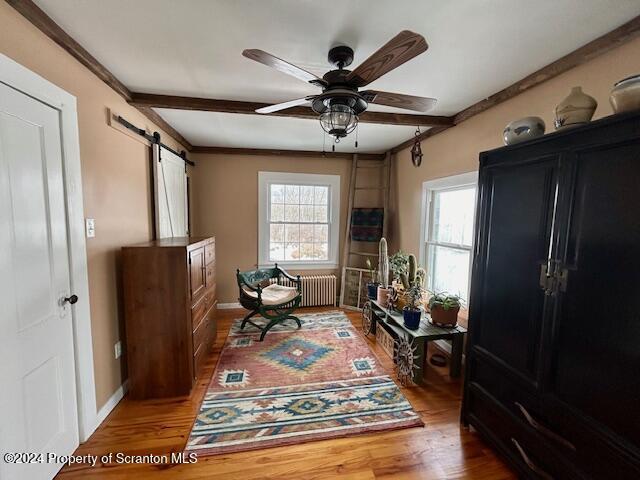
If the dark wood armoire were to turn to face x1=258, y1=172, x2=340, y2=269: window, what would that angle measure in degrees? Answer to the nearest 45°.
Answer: approximately 45° to its right

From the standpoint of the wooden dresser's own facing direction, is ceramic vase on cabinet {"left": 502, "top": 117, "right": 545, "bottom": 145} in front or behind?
in front

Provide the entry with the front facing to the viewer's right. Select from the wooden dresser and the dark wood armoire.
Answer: the wooden dresser

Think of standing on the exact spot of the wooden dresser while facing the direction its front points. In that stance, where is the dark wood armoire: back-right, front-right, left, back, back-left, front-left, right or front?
front-right

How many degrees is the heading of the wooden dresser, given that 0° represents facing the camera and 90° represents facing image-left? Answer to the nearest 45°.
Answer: approximately 270°

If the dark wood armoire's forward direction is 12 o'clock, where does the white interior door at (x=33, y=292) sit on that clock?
The white interior door is roughly at 12 o'clock from the dark wood armoire.

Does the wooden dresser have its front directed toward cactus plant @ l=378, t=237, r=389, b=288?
yes

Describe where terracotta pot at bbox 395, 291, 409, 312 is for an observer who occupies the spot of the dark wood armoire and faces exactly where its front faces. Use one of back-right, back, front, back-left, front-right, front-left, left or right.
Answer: right

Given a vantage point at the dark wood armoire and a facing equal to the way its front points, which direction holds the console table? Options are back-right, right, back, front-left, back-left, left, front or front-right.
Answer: right

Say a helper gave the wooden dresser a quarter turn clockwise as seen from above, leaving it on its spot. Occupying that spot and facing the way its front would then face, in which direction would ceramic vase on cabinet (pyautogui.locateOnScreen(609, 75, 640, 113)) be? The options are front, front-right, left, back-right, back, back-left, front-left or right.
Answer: front-left

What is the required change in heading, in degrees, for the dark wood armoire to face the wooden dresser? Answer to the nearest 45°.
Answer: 0° — it already faces it

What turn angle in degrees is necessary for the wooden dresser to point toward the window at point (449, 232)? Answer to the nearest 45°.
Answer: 0° — it already faces it

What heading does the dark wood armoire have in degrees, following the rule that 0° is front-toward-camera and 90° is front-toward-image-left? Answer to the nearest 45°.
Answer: approximately 45°

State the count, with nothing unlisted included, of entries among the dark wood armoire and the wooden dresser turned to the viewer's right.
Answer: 1

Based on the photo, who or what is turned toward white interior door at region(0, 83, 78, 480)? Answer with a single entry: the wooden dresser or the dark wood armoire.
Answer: the dark wood armoire

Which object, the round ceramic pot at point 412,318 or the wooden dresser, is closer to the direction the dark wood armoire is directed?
the wooden dresser
